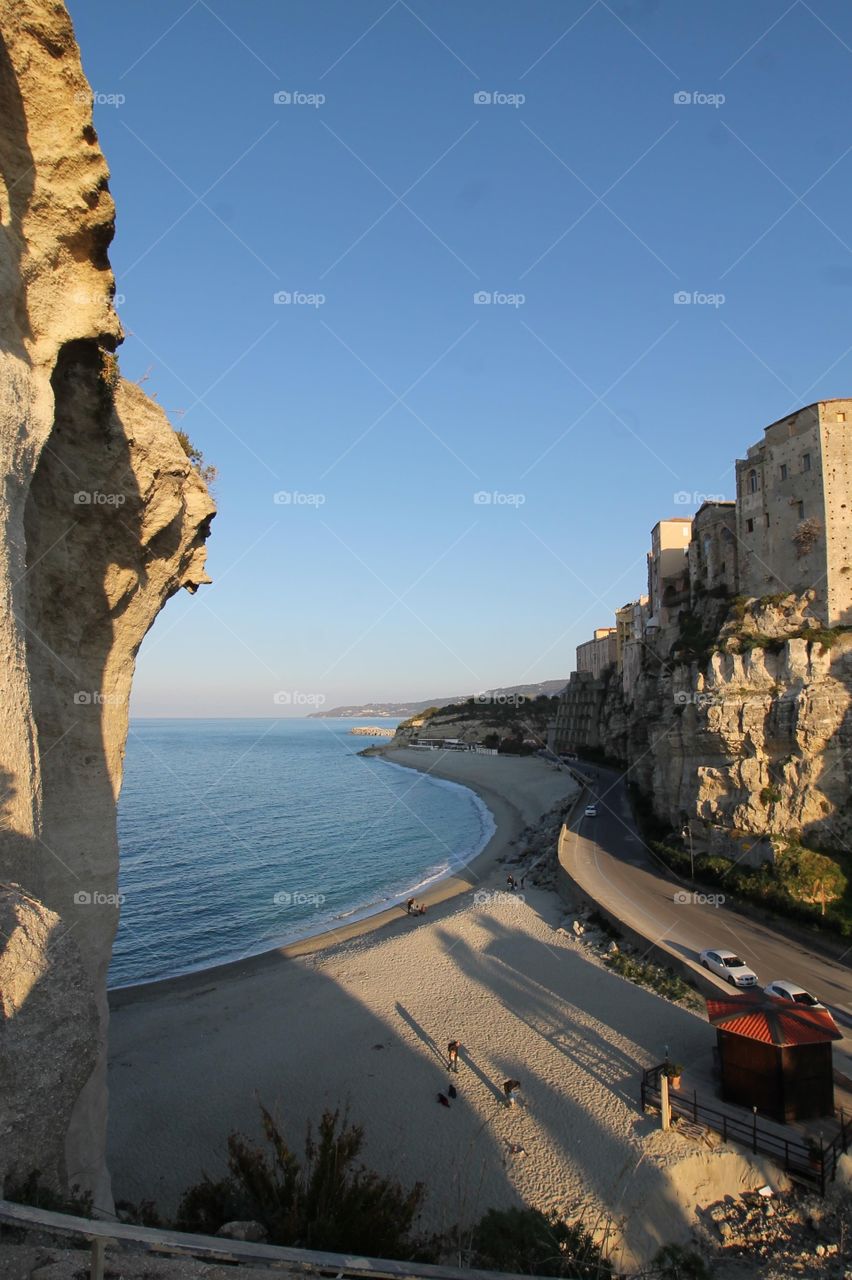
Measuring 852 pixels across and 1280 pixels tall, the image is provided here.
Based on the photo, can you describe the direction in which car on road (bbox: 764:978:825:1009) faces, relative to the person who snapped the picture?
facing the viewer and to the right of the viewer

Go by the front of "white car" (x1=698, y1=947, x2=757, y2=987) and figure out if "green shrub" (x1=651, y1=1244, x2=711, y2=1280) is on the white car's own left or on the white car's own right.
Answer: on the white car's own right

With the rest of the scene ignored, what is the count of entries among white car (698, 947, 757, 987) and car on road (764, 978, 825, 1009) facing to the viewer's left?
0

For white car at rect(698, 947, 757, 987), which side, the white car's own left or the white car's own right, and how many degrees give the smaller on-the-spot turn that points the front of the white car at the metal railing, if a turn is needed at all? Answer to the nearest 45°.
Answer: approximately 45° to the white car's own right

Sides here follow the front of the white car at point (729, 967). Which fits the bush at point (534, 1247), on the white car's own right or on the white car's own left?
on the white car's own right

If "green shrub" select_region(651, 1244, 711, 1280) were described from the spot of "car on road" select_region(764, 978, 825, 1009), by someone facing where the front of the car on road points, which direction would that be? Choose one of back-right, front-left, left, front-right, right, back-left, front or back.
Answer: front-right

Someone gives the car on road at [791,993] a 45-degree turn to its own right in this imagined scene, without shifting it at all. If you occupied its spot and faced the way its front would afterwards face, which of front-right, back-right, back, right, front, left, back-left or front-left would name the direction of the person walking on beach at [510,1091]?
front-right

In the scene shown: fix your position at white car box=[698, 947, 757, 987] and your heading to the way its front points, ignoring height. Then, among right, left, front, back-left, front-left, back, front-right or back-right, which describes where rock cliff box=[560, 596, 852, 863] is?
back-left

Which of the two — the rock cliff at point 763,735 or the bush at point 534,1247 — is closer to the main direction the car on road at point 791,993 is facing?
the bush

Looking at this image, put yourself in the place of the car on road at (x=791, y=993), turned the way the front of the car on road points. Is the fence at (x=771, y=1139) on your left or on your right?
on your right

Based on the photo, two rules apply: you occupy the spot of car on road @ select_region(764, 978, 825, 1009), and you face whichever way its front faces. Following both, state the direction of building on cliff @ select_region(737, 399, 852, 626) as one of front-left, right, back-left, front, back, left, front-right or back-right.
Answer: back-left
